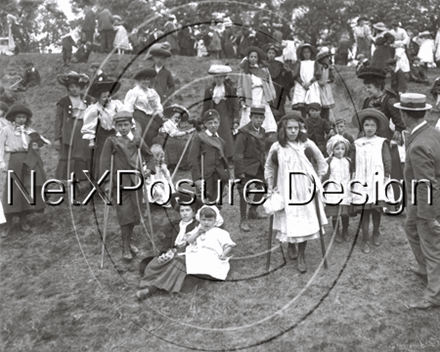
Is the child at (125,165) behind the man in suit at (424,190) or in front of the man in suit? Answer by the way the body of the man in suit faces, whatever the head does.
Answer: in front

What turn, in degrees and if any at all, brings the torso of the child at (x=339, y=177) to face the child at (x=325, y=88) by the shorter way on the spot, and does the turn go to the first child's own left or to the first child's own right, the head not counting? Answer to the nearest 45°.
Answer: approximately 180°

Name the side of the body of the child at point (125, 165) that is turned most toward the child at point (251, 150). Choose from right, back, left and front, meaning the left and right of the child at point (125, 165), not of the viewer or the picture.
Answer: left

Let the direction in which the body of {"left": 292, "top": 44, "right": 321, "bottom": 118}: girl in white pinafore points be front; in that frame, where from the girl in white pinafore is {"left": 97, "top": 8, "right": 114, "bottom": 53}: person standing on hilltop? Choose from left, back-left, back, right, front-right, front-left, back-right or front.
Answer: back-right

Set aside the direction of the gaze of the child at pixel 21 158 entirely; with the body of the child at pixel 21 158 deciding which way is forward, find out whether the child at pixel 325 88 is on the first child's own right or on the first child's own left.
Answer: on the first child's own left

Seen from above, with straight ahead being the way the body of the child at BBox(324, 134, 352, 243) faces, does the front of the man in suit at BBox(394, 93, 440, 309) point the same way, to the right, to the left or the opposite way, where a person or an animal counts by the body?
to the right
